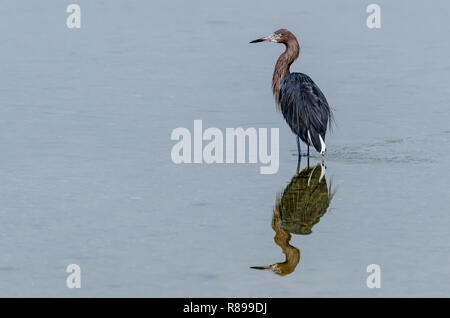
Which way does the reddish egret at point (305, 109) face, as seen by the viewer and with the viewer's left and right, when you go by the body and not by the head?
facing to the left of the viewer
